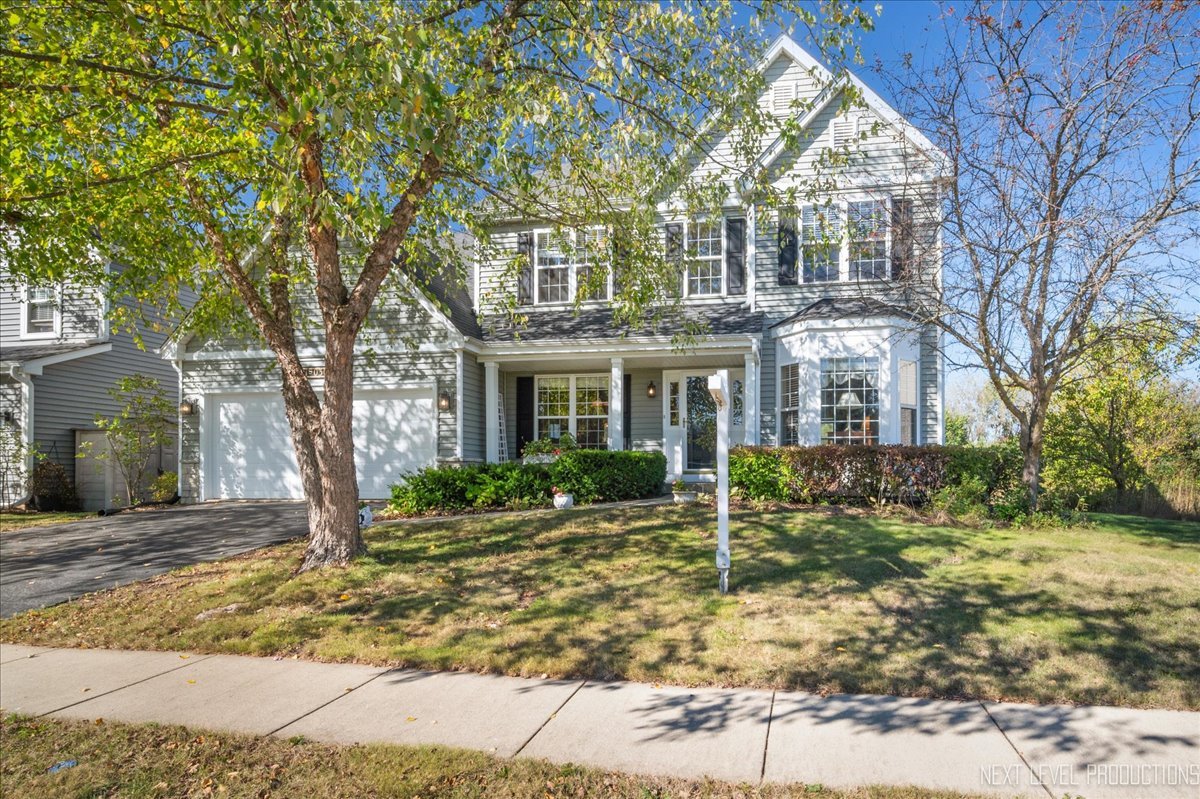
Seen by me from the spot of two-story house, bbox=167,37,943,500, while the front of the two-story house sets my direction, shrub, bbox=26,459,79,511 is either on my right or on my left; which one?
on my right

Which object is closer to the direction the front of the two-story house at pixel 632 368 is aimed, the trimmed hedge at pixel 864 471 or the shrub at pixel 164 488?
the trimmed hedge

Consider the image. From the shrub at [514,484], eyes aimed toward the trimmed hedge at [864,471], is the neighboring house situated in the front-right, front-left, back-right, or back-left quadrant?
back-left

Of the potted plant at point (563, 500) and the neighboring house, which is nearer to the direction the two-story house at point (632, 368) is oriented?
the potted plant

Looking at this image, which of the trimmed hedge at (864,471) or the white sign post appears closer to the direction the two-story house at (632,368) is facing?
the white sign post

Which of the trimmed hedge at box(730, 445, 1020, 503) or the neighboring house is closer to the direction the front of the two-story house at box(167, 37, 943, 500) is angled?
the trimmed hedge

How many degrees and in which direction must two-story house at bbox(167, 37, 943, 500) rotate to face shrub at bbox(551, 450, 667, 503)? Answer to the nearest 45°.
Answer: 0° — it already faces it

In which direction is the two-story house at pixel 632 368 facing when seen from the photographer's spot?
facing the viewer

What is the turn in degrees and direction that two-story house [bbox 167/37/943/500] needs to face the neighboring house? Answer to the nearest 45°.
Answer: approximately 90° to its right

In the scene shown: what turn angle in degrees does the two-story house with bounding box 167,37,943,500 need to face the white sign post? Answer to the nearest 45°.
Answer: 0° — it already faces it
